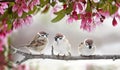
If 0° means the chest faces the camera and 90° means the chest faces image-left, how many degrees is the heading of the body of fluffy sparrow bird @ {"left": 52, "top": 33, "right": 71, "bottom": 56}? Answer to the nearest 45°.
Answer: approximately 45°
